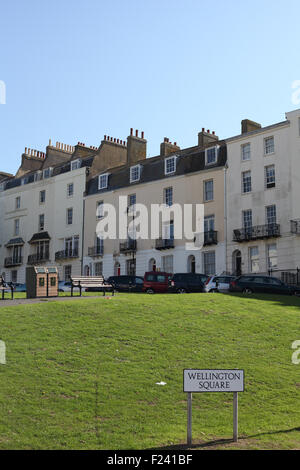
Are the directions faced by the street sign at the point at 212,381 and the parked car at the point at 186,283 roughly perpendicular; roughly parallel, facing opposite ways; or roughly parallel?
roughly perpendicular

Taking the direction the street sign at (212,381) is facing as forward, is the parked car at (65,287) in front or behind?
behind

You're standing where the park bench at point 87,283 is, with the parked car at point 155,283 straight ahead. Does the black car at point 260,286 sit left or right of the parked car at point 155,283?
right

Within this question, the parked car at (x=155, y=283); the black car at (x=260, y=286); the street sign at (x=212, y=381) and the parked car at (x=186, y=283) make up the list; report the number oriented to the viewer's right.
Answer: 3

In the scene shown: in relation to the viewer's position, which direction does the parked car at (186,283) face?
facing to the right of the viewer

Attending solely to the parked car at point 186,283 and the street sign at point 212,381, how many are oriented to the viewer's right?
1

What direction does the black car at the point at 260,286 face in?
to the viewer's right

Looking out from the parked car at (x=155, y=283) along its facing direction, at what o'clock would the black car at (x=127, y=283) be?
The black car is roughly at 7 o'clock from the parked car.
